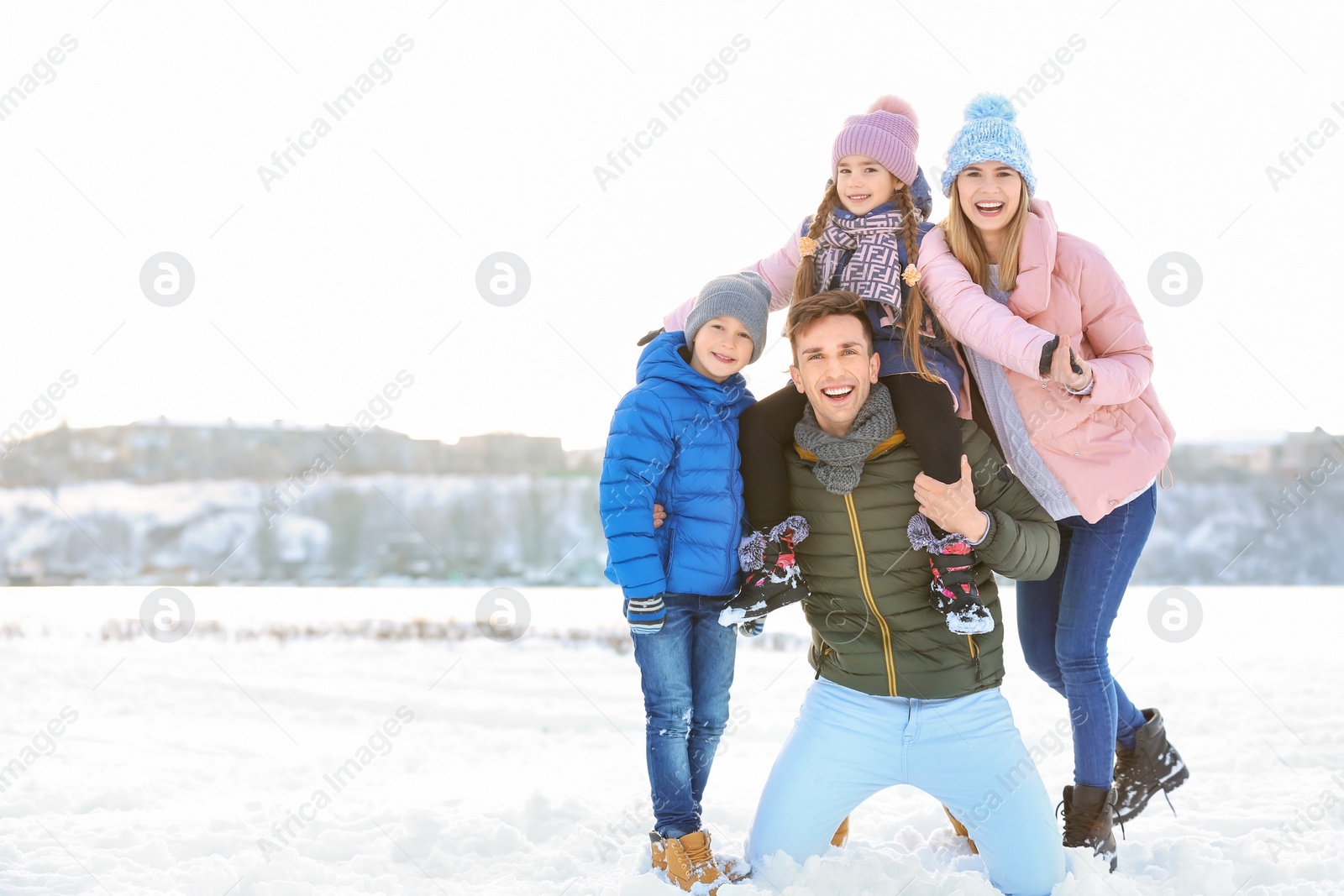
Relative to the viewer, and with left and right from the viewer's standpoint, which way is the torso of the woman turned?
facing the viewer and to the left of the viewer

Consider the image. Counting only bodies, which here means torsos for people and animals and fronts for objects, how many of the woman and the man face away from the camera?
0

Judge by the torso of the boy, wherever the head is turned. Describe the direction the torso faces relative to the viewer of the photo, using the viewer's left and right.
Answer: facing the viewer and to the right of the viewer

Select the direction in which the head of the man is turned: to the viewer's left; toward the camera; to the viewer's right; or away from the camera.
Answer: toward the camera

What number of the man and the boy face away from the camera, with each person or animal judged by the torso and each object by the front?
0

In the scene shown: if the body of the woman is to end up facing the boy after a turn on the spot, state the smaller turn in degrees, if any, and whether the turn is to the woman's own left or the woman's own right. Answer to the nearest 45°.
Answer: approximately 45° to the woman's own right

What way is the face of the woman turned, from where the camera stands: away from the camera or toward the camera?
toward the camera

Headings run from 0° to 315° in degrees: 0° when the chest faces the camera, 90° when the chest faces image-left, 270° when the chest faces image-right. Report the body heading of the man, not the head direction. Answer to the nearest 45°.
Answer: approximately 0°

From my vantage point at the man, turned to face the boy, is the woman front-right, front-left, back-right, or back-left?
back-right
